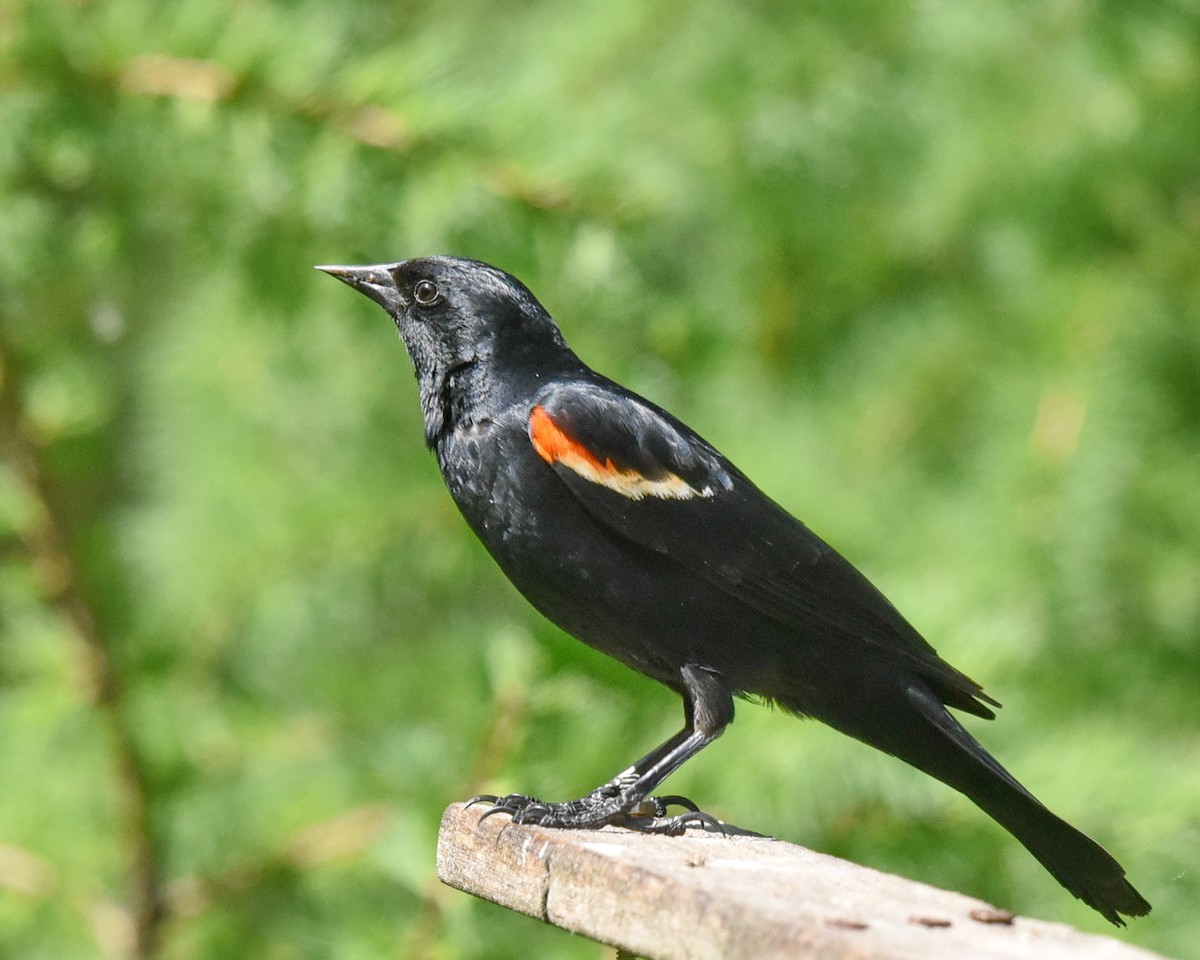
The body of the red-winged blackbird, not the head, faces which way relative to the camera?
to the viewer's left
